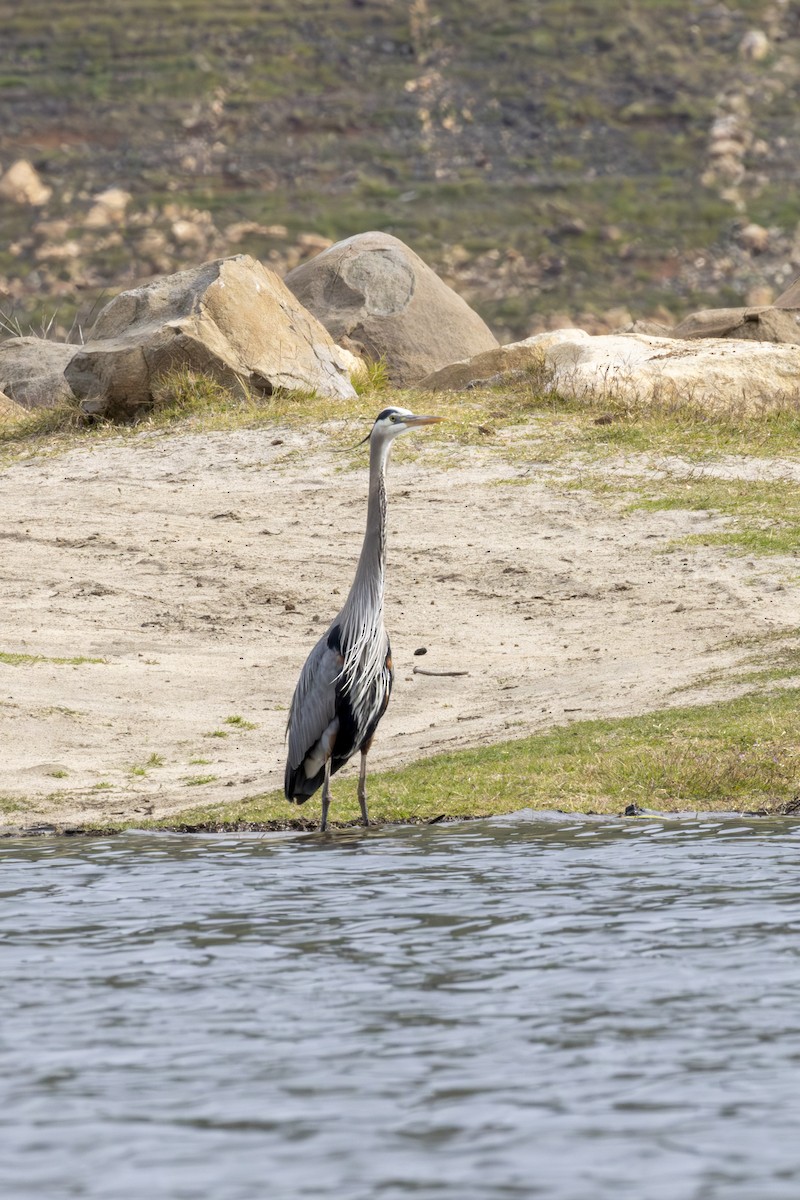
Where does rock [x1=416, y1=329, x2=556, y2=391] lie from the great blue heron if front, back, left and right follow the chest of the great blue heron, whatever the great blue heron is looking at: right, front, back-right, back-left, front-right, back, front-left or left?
back-left

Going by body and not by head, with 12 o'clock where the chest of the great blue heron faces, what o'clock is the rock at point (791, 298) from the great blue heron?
The rock is roughly at 8 o'clock from the great blue heron.

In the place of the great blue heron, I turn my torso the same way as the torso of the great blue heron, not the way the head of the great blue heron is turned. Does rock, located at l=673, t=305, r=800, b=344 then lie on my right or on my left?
on my left

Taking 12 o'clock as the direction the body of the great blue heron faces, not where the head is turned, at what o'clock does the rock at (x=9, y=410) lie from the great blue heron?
The rock is roughly at 7 o'clock from the great blue heron.

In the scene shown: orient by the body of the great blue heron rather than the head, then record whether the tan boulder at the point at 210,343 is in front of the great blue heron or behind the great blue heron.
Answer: behind

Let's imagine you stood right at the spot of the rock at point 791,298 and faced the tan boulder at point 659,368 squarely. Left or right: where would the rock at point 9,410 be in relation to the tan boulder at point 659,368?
right

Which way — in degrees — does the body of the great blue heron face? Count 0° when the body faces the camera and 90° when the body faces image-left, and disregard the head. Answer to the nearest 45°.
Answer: approximately 315°

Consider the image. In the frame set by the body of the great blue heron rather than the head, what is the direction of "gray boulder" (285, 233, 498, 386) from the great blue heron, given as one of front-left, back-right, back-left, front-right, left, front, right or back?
back-left
